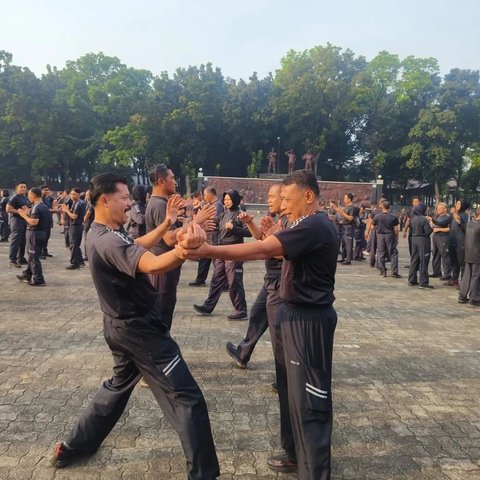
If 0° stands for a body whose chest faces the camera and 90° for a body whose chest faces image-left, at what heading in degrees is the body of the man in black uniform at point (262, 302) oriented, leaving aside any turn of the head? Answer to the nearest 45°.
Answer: approximately 90°

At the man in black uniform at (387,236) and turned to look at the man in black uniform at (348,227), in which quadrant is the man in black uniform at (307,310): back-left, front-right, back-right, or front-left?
back-left

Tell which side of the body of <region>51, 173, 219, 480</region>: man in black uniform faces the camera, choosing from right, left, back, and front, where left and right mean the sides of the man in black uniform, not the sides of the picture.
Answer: right

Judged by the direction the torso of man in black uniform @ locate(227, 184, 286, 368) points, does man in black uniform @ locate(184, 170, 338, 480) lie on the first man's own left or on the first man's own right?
on the first man's own left

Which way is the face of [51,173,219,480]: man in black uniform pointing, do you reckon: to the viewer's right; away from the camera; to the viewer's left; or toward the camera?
to the viewer's right

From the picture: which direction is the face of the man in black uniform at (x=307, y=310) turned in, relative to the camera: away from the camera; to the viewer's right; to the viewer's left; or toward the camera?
to the viewer's left

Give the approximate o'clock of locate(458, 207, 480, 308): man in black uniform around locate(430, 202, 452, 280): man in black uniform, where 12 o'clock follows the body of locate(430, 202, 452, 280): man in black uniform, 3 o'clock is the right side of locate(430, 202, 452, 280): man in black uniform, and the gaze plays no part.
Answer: locate(458, 207, 480, 308): man in black uniform is roughly at 10 o'clock from locate(430, 202, 452, 280): man in black uniform.

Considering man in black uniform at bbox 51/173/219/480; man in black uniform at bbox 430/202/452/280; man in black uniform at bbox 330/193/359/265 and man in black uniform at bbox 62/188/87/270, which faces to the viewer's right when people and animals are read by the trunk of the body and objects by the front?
man in black uniform at bbox 51/173/219/480

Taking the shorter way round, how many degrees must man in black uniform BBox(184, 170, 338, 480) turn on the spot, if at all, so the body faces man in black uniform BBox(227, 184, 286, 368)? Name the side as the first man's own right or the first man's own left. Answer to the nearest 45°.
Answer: approximately 90° to the first man's own right

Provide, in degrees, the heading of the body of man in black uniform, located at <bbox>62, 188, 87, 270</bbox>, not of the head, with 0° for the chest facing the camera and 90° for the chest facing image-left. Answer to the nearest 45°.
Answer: approximately 45°

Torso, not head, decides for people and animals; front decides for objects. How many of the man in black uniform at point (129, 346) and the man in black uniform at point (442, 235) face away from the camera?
0

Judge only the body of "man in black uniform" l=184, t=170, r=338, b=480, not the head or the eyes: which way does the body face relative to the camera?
to the viewer's left

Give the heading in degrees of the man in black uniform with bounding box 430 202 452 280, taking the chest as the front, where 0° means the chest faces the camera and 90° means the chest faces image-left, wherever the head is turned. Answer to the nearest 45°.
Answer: approximately 45°
